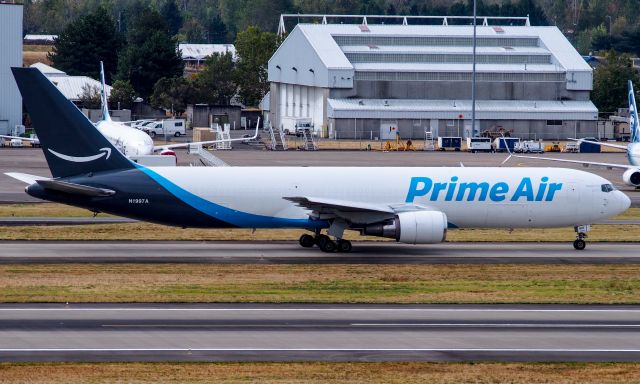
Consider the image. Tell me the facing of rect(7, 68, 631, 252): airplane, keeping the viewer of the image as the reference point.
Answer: facing to the right of the viewer
